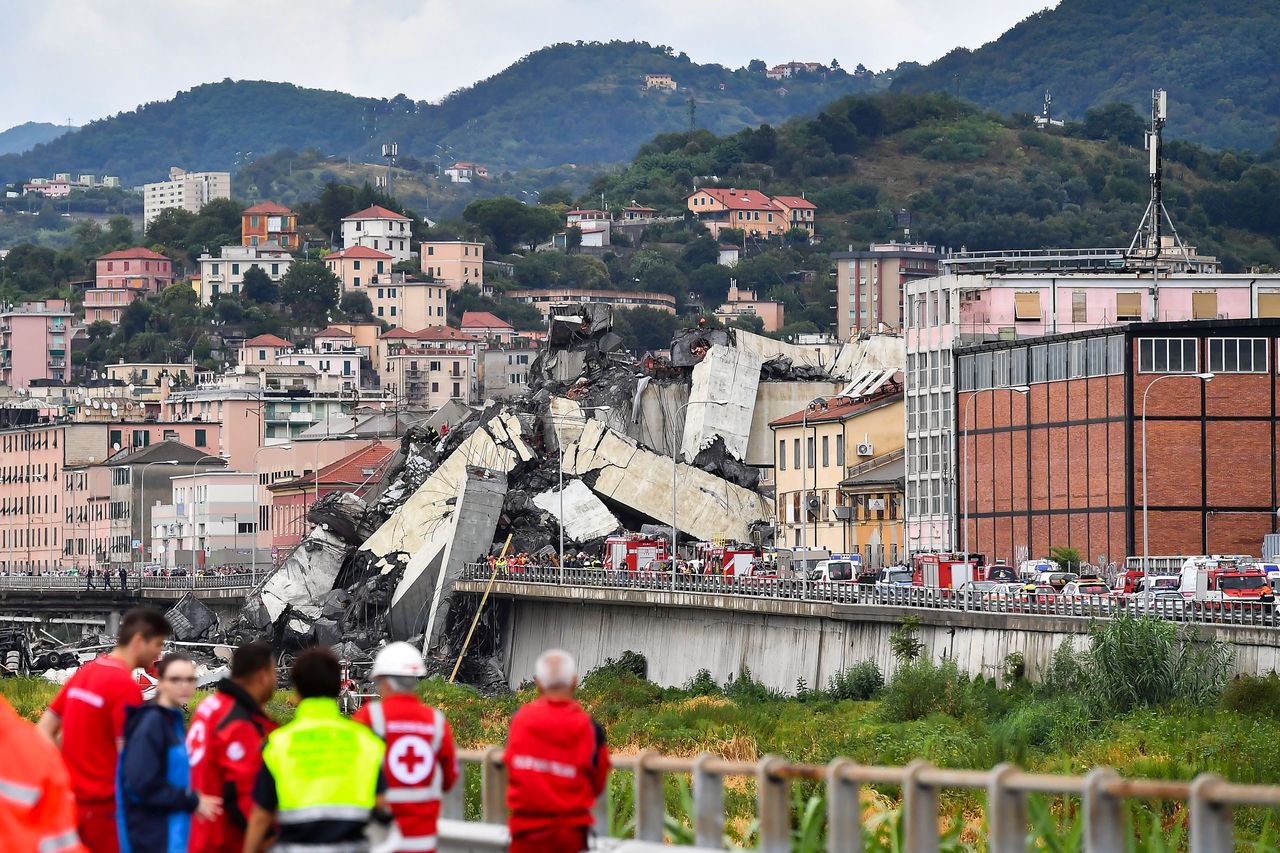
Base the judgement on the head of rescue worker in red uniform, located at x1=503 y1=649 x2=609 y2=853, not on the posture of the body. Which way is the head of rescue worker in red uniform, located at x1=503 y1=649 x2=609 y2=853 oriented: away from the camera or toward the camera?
away from the camera

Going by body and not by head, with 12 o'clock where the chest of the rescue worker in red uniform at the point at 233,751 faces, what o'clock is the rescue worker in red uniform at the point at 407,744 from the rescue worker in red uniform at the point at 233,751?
the rescue worker in red uniform at the point at 407,744 is roughly at 2 o'clock from the rescue worker in red uniform at the point at 233,751.

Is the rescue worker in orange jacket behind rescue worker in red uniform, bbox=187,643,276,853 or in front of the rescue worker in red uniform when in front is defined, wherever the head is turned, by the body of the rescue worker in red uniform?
behind

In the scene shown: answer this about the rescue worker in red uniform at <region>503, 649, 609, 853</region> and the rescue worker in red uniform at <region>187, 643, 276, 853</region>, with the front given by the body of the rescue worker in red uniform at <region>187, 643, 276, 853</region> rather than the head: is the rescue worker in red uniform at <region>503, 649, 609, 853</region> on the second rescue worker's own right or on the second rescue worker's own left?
on the second rescue worker's own right

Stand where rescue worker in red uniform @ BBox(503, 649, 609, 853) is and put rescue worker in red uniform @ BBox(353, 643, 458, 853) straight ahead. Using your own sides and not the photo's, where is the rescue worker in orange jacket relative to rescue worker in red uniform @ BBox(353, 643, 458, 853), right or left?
left

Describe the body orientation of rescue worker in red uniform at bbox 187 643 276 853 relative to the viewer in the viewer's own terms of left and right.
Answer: facing away from the viewer and to the right of the viewer

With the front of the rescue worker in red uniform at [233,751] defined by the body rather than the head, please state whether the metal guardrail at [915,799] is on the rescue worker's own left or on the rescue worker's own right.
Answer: on the rescue worker's own right
